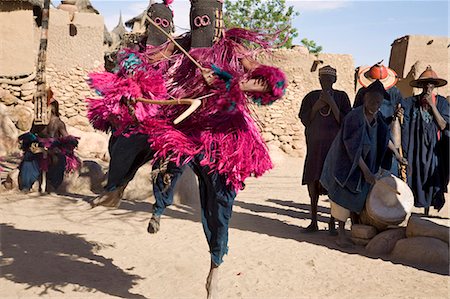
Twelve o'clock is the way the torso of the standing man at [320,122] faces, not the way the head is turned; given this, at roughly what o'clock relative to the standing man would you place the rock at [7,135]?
The rock is roughly at 4 o'clock from the standing man.

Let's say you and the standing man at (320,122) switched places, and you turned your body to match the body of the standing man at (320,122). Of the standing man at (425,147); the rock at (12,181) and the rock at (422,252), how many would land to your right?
1

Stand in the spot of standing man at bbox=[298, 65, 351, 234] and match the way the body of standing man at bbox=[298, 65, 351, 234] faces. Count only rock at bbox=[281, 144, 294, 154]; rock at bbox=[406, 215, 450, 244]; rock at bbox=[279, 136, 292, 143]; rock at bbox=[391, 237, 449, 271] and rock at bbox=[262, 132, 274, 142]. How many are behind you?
3

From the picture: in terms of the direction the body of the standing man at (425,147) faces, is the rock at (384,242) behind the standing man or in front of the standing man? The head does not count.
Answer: in front

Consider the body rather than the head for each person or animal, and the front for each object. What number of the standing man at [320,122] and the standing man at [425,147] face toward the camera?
2

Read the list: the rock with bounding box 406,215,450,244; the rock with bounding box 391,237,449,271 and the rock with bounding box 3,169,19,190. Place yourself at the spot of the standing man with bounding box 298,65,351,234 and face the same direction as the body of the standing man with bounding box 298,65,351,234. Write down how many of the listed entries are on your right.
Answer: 1

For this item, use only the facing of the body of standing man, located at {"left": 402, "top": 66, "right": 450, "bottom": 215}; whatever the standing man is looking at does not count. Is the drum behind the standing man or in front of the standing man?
in front

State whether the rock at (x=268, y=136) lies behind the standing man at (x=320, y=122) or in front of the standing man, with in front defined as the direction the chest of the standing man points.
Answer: behind

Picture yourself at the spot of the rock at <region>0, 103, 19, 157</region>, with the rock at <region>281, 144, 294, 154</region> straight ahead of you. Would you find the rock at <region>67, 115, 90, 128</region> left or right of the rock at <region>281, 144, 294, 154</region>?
left

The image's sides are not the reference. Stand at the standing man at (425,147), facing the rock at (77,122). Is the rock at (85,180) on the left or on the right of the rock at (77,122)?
left

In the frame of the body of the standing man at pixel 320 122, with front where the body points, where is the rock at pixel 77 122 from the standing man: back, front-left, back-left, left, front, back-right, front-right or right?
back-right
